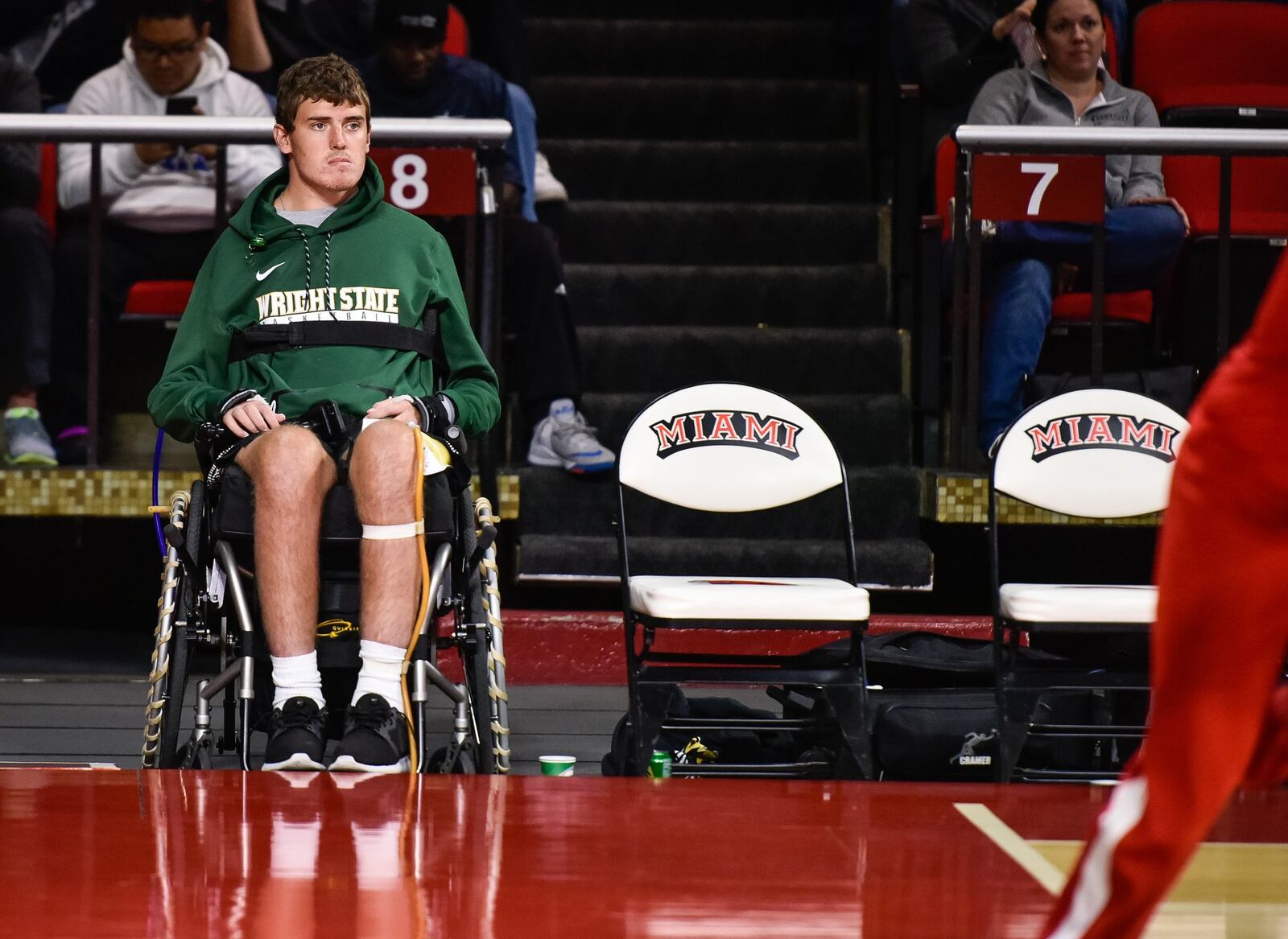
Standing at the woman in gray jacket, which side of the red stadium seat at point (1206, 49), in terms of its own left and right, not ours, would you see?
front

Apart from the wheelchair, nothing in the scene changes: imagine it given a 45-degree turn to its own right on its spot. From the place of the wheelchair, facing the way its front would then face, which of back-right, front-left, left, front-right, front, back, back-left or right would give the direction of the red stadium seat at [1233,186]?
back

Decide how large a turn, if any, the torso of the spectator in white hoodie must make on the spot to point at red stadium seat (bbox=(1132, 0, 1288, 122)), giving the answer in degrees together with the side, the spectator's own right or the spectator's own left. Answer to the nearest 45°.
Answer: approximately 90° to the spectator's own left

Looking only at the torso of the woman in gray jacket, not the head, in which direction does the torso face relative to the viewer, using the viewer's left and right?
facing the viewer

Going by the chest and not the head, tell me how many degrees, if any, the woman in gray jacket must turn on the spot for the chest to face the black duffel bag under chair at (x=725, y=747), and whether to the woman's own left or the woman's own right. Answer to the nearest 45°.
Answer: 0° — they already face it

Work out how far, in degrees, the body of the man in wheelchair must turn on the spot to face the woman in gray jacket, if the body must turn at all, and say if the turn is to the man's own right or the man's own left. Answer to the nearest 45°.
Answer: approximately 135° to the man's own left

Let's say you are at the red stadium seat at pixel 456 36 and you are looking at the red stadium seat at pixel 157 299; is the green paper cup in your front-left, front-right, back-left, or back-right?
front-left

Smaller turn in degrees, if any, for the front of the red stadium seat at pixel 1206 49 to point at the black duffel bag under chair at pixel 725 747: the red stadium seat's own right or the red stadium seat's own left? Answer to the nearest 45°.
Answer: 0° — it already faces it

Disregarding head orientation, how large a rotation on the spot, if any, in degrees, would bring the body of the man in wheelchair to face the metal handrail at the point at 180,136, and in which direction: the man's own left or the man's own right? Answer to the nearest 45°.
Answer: approximately 180°

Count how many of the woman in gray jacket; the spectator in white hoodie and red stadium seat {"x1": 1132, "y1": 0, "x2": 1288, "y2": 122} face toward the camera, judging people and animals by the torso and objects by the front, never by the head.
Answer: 3

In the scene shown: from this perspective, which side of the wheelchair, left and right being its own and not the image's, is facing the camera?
front

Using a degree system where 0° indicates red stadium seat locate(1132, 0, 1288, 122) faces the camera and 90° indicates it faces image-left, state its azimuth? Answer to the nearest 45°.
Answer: approximately 0°
